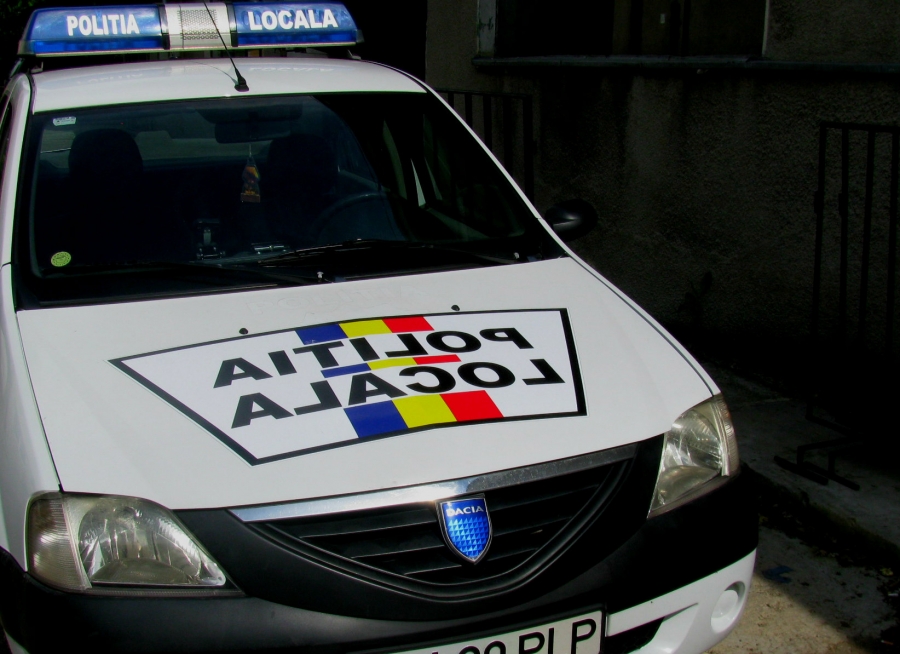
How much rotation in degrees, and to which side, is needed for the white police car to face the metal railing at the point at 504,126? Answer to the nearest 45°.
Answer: approximately 135° to its left

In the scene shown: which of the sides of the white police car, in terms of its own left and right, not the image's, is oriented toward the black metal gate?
left

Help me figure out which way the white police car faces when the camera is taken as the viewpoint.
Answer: facing the viewer and to the right of the viewer
